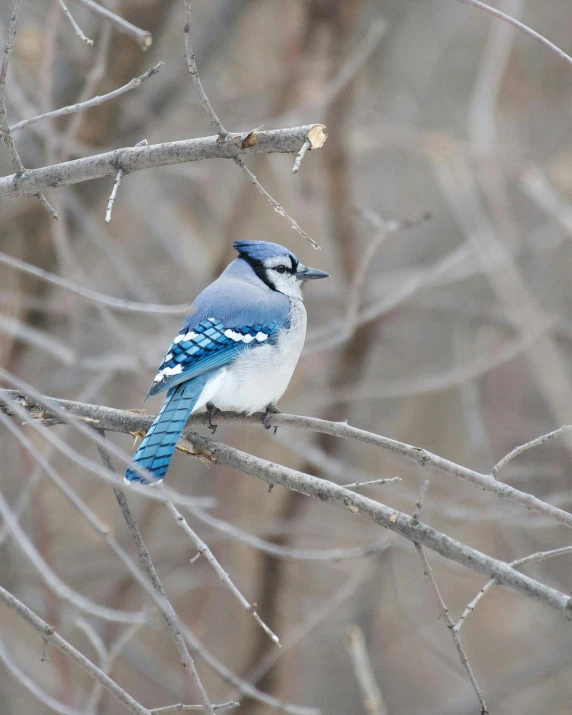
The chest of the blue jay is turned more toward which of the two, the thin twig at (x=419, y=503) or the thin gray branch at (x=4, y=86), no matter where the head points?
the thin twig

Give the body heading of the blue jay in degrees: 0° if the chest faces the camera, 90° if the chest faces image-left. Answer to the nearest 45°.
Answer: approximately 270°

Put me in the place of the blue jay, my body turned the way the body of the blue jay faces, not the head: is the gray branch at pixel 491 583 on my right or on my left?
on my right

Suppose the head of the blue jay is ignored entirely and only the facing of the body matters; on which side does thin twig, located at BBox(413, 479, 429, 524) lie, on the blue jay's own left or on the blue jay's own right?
on the blue jay's own right
